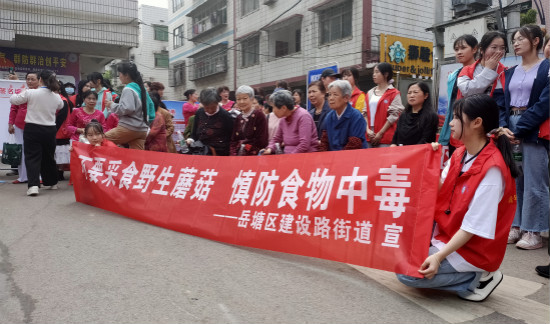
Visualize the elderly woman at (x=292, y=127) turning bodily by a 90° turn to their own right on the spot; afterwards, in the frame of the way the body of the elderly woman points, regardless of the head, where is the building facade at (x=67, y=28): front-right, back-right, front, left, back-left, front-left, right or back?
front

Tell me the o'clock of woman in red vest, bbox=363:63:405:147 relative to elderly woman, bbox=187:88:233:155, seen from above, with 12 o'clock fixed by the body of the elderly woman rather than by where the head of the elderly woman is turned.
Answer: The woman in red vest is roughly at 8 o'clock from the elderly woman.

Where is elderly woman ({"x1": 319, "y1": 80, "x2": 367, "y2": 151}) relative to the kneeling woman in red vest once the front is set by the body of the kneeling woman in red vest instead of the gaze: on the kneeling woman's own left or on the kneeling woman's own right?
on the kneeling woman's own right

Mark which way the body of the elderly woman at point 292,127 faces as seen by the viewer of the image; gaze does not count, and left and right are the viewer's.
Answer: facing the viewer and to the left of the viewer

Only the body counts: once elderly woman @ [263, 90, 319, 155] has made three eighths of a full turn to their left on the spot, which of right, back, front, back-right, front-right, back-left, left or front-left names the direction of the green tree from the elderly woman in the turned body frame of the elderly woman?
front-left

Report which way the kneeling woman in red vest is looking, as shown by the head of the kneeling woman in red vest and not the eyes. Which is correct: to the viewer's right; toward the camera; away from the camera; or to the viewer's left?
to the viewer's left

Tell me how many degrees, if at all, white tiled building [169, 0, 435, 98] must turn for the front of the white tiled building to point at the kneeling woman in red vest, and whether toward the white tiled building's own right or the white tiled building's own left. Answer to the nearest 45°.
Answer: approximately 45° to the white tiled building's own left
